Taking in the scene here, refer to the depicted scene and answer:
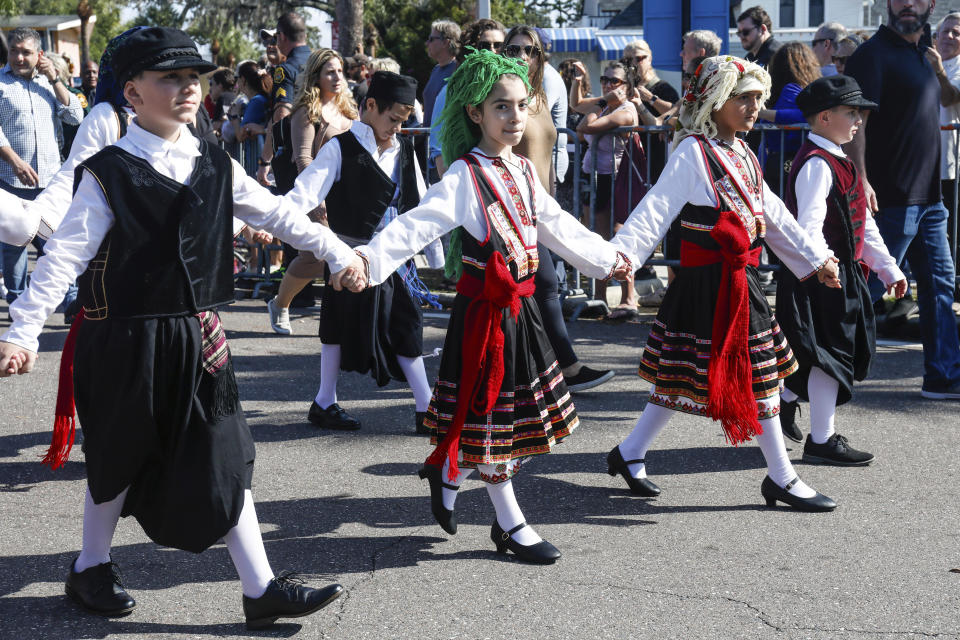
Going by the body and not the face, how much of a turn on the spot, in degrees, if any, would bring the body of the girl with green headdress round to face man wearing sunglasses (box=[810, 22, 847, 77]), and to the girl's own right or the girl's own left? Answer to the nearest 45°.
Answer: approximately 90° to the girl's own left

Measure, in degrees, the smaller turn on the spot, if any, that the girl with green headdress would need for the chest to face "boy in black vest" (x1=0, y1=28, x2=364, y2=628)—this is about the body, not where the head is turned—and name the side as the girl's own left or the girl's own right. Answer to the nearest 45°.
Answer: approximately 90° to the girl's own right

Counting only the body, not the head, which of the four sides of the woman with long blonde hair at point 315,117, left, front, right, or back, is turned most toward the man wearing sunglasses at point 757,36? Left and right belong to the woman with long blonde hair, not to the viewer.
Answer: left

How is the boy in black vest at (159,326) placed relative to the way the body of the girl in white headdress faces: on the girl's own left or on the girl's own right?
on the girl's own right
